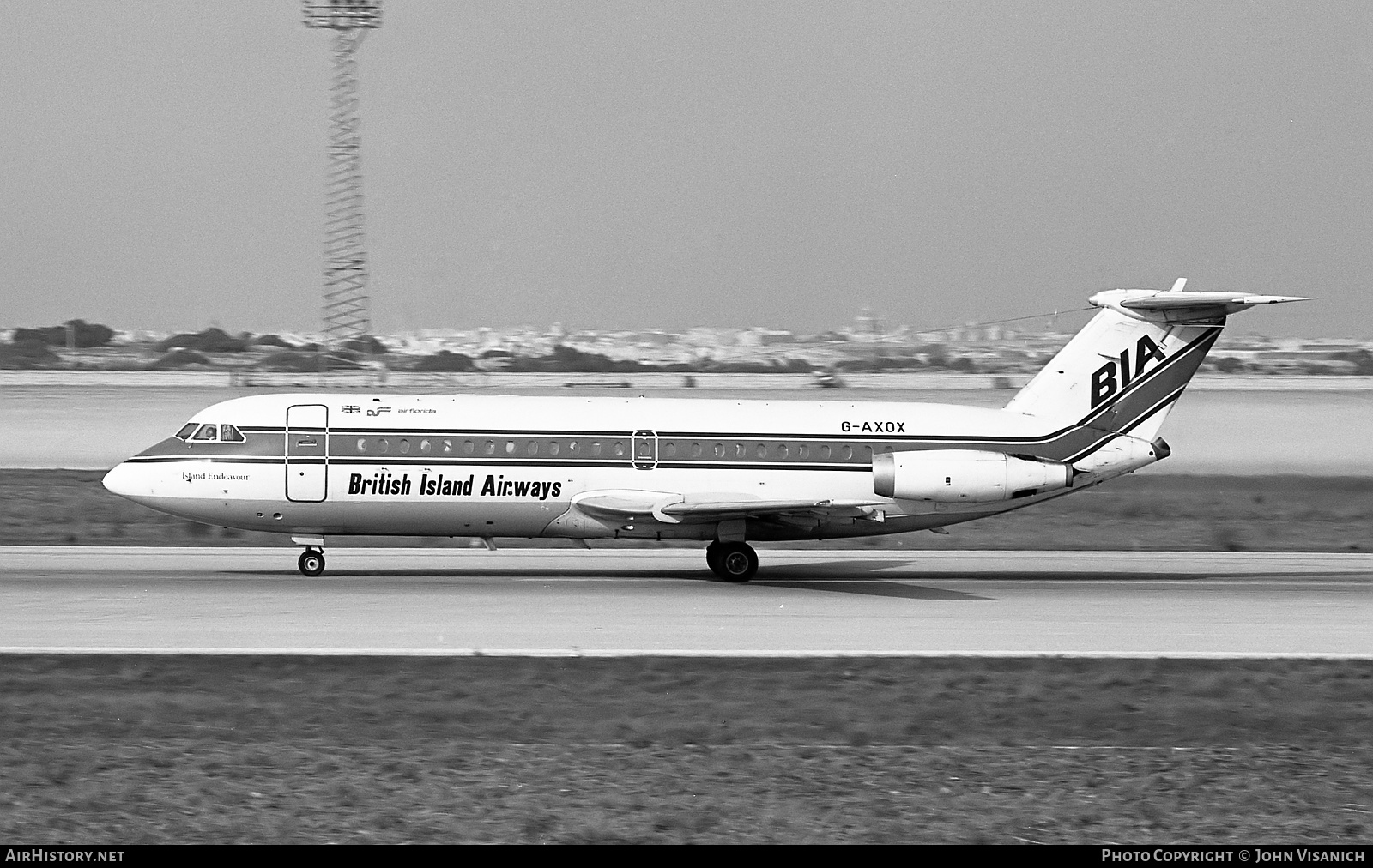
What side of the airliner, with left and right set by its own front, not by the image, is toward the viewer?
left
